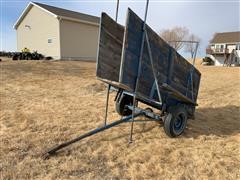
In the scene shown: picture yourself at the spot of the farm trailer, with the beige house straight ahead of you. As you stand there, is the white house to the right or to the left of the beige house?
right

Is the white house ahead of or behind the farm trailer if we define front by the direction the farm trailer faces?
behind

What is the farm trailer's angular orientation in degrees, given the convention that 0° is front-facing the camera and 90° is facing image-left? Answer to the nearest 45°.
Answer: approximately 45°

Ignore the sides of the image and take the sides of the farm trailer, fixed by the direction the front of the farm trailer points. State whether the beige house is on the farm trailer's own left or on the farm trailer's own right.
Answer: on the farm trailer's own right
